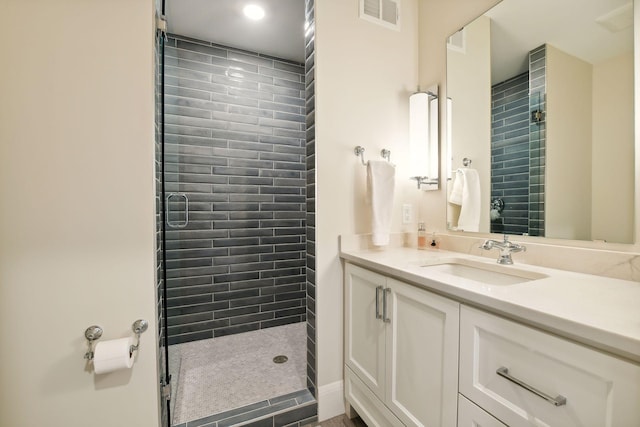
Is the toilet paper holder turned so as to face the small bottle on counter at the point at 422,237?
no

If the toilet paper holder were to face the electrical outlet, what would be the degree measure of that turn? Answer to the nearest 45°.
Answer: approximately 90° to its left

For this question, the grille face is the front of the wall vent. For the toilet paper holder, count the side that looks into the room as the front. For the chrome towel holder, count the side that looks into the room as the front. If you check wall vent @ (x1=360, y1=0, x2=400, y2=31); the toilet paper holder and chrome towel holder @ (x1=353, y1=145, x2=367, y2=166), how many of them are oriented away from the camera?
0

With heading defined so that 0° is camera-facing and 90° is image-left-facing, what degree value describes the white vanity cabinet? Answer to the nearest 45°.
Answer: approximately 45°

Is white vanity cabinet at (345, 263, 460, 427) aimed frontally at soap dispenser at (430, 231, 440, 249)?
no

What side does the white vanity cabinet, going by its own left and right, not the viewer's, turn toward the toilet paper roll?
front

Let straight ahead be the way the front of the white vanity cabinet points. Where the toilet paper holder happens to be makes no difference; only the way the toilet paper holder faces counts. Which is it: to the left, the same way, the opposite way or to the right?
to the left

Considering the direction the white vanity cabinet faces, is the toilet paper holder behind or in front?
in front

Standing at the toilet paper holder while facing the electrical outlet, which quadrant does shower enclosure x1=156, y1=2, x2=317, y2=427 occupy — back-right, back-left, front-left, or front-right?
front-left
